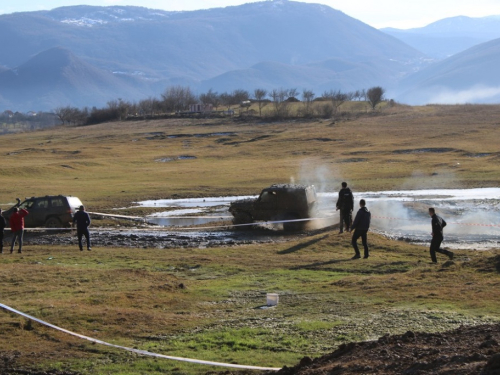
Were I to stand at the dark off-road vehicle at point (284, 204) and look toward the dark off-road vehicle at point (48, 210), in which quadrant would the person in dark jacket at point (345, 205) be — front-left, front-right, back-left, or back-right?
back-left

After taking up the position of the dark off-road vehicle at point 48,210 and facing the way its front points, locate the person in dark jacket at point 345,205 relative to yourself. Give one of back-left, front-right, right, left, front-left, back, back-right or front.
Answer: back-left

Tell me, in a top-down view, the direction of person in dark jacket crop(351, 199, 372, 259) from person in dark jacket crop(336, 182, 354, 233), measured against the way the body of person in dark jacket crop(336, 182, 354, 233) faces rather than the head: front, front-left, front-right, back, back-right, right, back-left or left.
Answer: back

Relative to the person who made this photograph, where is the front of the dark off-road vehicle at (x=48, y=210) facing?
facing to the left of the viewer

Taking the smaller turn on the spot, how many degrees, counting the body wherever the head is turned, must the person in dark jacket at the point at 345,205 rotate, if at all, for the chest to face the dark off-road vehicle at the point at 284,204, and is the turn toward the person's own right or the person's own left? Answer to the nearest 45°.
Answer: approximately 45° to the person's own left
